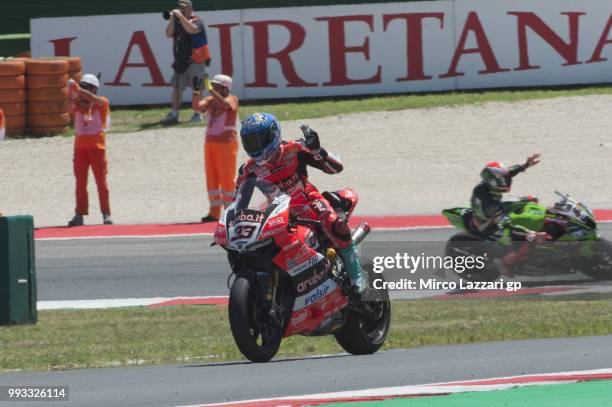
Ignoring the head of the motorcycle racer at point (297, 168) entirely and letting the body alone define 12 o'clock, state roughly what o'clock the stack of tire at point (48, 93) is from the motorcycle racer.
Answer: The stack of tire is roughly at 4 o'clock from the motorcycle racer.

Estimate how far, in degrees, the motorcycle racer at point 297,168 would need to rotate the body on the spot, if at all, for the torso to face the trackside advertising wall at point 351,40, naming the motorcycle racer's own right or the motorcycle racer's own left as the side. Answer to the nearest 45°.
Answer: approximately 135° to the motorcycle racer's own right

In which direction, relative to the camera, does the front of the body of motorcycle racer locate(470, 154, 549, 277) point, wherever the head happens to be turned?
to the viewer's right

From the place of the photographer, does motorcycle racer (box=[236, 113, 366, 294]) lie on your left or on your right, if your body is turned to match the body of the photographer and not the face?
on your left

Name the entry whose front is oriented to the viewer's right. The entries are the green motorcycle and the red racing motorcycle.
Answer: the green motorcycle

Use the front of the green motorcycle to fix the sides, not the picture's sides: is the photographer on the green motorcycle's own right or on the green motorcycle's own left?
on the green motorcycle's own left

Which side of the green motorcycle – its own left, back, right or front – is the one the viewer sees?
right

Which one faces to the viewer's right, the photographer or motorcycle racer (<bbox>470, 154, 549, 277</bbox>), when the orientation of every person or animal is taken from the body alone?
the motorcycle racer
